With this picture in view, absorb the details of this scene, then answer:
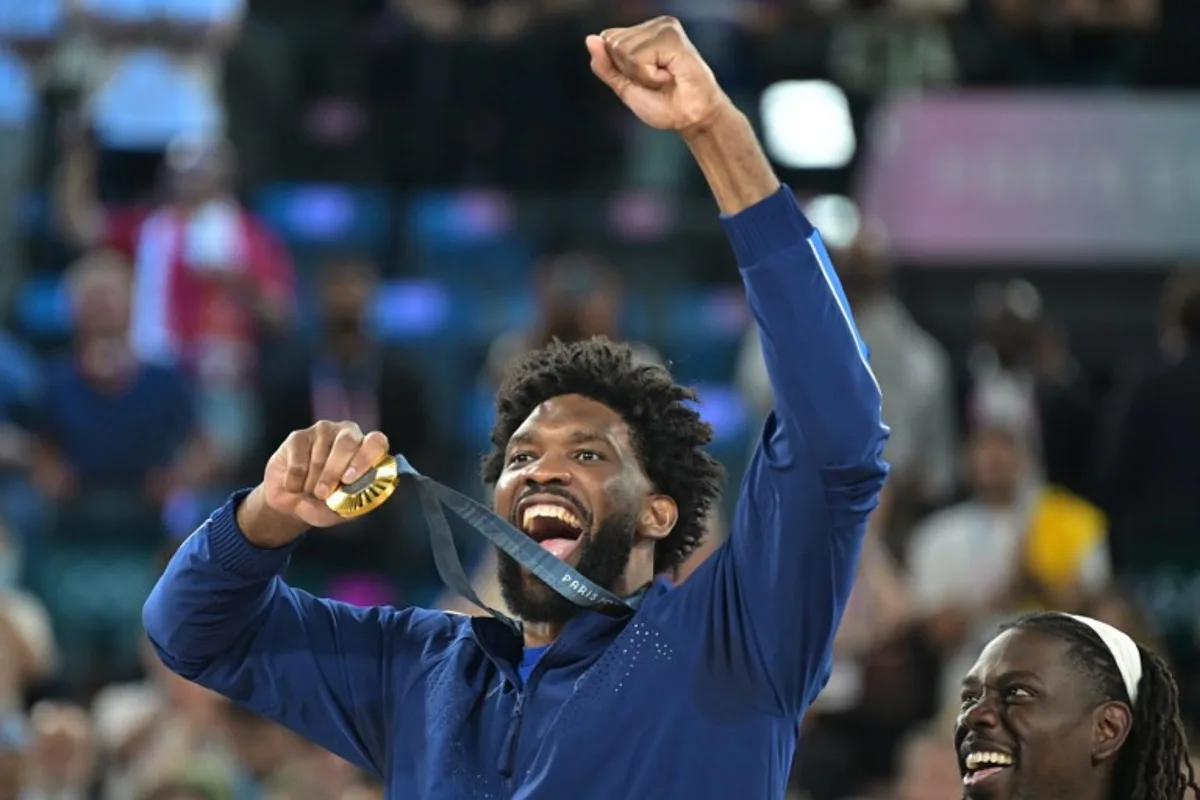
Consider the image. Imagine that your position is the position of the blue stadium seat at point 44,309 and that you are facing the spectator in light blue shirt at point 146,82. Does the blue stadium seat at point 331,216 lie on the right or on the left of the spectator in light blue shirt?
right

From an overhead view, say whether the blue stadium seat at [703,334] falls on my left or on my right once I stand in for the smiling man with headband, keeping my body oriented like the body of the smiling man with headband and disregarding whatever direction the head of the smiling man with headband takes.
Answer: on my right

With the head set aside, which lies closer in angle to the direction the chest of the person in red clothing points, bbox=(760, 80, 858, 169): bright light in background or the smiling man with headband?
the smiling man with headband

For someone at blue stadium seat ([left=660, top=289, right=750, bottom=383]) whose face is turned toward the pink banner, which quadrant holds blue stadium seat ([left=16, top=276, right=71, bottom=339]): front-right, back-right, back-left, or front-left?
back-left

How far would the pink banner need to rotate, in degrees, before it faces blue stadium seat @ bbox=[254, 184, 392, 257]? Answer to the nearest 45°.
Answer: approximately 90° to its right

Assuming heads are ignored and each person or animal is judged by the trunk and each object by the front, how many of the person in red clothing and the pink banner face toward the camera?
2

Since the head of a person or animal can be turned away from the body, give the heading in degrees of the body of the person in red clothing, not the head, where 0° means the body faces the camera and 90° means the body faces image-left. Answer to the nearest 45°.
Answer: approximately 0°

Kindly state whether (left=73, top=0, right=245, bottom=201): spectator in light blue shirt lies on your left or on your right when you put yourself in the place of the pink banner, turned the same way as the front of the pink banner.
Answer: on your right
